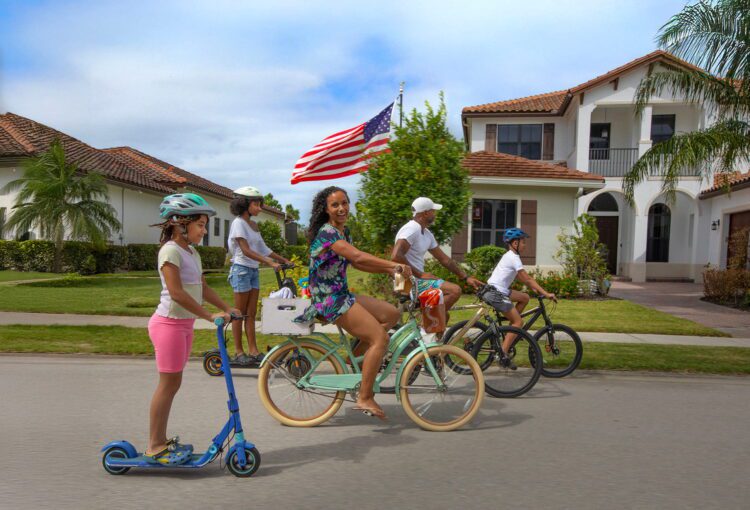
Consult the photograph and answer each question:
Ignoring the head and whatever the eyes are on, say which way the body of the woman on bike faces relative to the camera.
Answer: to the viewer's right

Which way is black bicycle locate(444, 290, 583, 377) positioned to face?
to the viewer's right

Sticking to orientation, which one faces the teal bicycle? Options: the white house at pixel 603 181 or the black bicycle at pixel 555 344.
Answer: the white house

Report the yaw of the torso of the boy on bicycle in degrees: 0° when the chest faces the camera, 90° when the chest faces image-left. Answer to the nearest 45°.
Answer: approximately 270°

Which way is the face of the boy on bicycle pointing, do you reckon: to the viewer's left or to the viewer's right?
to the viewer's right

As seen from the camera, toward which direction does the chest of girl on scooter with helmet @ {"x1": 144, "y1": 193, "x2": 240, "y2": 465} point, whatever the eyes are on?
to the viewer's right

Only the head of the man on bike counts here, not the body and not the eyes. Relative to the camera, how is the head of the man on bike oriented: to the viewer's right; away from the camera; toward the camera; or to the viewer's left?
to the viewer's right

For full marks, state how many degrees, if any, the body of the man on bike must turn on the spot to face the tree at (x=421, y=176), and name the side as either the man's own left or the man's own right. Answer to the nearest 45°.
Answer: approximately 90° to the man's own left

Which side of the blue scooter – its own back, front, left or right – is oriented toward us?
right

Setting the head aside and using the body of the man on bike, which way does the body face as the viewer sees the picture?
to the viewer's right
